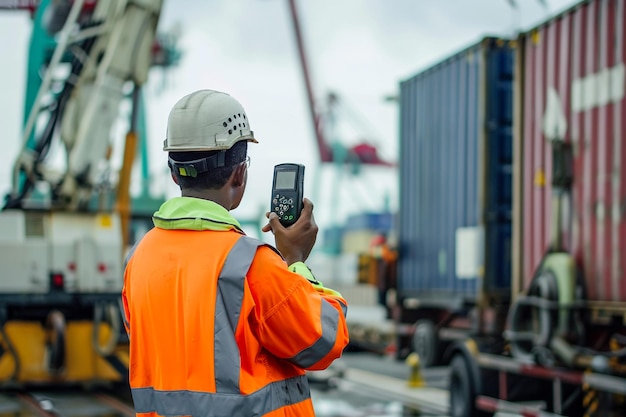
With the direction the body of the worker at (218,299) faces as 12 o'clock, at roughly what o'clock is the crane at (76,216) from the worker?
The crane is roughly at 10 o'clock from the worker.

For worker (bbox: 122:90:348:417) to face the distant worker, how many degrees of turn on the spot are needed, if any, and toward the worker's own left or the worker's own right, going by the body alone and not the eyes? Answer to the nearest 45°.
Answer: approximately 45° to the worker's own left

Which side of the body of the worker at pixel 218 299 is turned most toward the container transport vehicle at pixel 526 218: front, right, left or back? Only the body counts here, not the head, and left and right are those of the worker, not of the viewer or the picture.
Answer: front

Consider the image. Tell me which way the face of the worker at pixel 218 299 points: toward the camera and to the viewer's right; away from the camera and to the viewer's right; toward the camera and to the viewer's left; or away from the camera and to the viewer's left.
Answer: away from the camera and to the viewer's right

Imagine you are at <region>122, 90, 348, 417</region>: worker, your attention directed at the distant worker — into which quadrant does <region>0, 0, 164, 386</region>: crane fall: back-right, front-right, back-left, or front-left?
front-left

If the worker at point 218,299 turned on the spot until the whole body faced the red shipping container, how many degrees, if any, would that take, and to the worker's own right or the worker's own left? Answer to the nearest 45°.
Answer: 0° — they already face it

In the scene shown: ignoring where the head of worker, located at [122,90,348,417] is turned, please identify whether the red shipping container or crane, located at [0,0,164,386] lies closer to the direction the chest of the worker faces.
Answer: the red shipping container

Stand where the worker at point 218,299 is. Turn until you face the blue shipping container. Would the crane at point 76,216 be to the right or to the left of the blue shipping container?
left

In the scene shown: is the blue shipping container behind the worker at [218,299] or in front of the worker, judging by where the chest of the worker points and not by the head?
in front

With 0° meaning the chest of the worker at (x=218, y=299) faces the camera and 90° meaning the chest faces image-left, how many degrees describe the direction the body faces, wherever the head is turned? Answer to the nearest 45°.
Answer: approximately 225°
